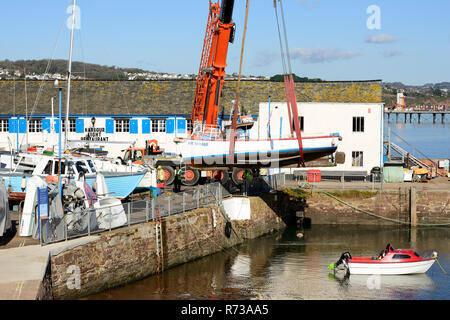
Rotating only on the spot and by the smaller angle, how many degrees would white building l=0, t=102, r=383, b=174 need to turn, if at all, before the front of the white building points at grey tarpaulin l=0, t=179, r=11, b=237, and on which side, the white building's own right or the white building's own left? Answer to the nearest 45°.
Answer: approximately 45° to the white building's own right

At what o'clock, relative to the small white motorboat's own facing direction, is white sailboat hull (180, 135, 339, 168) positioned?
The white sailboat hull is roughly at 7 o'clock from the small white motorboat.

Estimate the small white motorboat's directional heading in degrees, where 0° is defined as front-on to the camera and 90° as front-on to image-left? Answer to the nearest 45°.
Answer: approximately 270°

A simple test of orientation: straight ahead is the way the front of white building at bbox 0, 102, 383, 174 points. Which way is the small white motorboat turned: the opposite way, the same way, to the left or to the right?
to the left

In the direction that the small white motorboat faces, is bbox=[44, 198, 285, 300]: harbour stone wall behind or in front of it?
behind

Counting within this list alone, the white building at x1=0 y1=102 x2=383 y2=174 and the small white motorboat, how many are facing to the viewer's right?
1

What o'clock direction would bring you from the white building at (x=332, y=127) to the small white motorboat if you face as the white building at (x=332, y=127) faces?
The small white motorboat is roughly at 12 o'clock from the white building.

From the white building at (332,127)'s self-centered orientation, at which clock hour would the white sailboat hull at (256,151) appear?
The white sailboat hull is roughly at 1 o'clock from the white building.

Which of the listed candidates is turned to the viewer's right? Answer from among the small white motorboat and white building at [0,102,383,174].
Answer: the small white motorboat

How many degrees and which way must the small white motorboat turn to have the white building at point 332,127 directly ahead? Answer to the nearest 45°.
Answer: approximately 90° to its left

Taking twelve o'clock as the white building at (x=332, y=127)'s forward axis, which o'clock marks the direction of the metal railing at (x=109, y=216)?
The metal railing is roughly at 1 o'clock from the white building.

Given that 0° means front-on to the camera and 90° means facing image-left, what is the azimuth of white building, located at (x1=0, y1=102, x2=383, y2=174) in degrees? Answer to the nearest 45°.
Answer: approximately 0°
